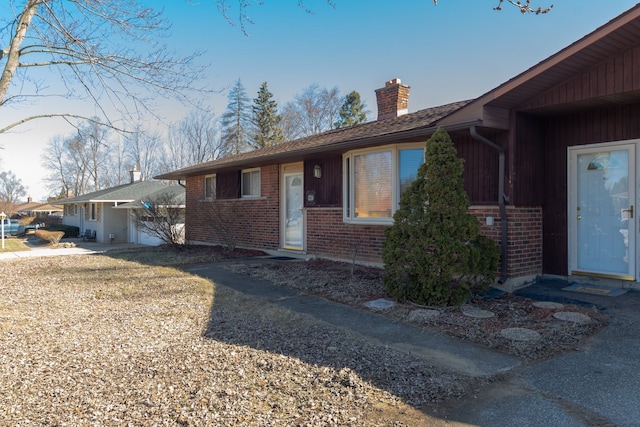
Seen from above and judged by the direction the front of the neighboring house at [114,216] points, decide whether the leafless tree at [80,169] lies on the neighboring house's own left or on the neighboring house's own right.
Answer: on the neighboring house's own right

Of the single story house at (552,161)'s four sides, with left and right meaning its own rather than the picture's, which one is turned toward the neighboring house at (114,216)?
right

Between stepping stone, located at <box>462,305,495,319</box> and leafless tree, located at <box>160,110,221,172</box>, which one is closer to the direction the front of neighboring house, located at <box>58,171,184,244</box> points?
the stepping stone

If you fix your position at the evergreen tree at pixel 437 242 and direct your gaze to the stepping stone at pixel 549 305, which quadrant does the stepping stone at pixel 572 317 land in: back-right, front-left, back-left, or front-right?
front-right

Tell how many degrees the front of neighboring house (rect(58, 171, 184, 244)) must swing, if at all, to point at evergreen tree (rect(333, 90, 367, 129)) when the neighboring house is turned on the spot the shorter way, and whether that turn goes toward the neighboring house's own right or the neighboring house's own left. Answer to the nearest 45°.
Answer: approximately 135° to the neighboring house's own left

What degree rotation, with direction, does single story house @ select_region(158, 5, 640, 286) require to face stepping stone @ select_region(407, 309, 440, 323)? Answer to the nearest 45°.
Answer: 0° — it already faces it

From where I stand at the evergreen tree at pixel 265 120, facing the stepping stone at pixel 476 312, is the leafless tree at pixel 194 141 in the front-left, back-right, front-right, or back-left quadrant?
back-right

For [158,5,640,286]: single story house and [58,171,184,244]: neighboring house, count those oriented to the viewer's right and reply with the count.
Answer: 0

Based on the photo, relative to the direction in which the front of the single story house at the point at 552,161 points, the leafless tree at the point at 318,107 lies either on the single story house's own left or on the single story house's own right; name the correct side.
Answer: on the single story house's own right

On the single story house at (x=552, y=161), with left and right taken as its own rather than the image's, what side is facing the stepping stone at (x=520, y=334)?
front

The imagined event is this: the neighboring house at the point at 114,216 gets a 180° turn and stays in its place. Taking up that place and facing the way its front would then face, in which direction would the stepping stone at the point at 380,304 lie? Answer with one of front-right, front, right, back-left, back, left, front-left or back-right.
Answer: back-right

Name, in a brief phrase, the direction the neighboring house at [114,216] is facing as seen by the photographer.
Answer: facing the viewer and to the left of the viewer
